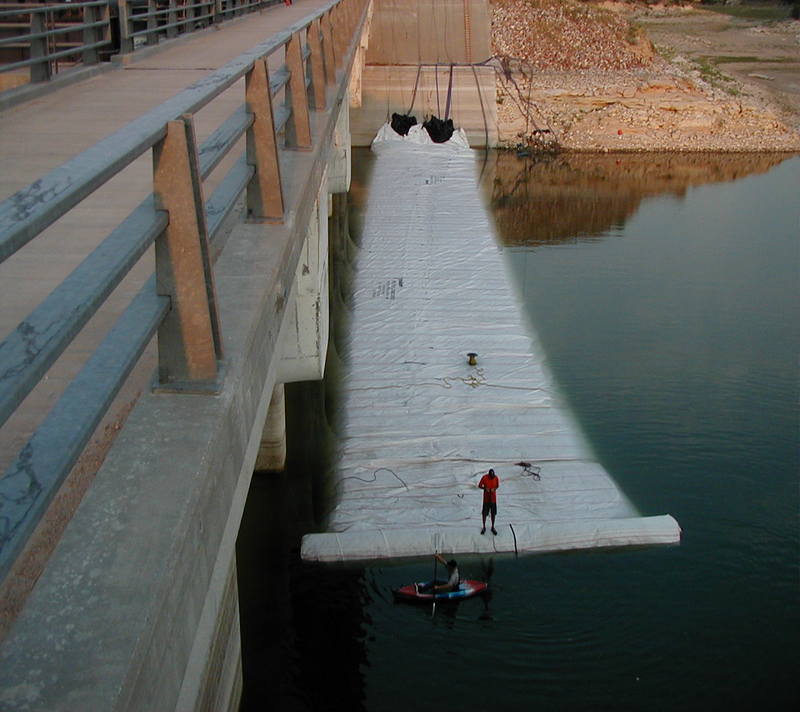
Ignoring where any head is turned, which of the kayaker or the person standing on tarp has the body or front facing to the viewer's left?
the kayaker

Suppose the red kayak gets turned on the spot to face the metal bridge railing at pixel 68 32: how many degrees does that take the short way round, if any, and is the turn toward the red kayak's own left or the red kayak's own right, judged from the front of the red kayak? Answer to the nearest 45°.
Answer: approximately 45° to the red kayak's own right

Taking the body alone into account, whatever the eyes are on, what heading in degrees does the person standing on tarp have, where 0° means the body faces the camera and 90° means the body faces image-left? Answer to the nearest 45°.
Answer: approximately 0°

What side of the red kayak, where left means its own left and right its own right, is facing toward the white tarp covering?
right

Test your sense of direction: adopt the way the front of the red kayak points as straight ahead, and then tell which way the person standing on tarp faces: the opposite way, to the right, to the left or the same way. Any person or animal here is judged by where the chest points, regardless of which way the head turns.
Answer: to the left

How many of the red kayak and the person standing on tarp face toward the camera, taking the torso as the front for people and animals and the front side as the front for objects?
1

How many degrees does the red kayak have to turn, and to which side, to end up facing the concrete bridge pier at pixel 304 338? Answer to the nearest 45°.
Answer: approximately 45° to its right

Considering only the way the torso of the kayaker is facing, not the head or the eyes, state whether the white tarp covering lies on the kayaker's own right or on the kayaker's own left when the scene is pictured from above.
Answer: on the kayaker's own right

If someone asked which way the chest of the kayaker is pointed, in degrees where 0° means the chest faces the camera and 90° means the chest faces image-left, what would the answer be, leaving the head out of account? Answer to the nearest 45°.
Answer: approximately 90°

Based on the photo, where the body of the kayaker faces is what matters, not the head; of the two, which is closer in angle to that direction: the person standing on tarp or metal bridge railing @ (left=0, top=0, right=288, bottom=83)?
the metal bridge railing

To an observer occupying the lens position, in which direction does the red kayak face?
facing to the left of the viewer

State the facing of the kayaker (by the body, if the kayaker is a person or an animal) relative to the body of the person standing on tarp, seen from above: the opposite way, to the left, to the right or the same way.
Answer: to the right
